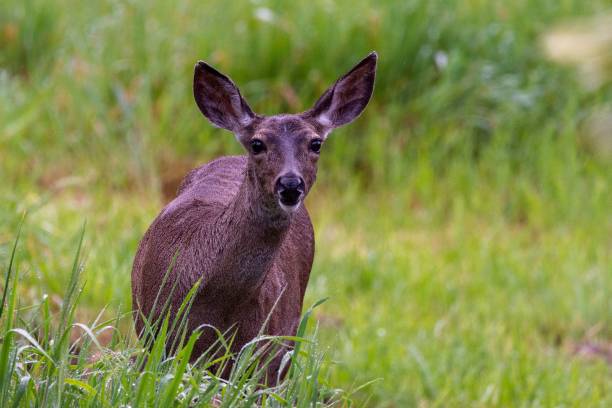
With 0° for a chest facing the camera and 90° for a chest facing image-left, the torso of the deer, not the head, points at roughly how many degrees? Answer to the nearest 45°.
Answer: approximately 0°
